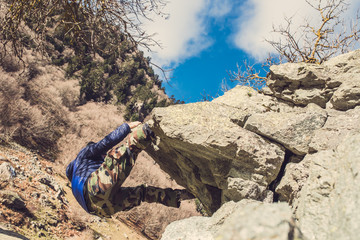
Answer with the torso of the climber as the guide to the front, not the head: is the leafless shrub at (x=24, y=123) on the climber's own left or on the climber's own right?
on the climber's own left

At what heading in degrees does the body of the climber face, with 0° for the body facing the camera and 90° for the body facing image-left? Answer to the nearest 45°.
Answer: approximately 270°

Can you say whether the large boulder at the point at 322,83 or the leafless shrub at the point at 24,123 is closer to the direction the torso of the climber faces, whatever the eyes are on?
the large boulder
